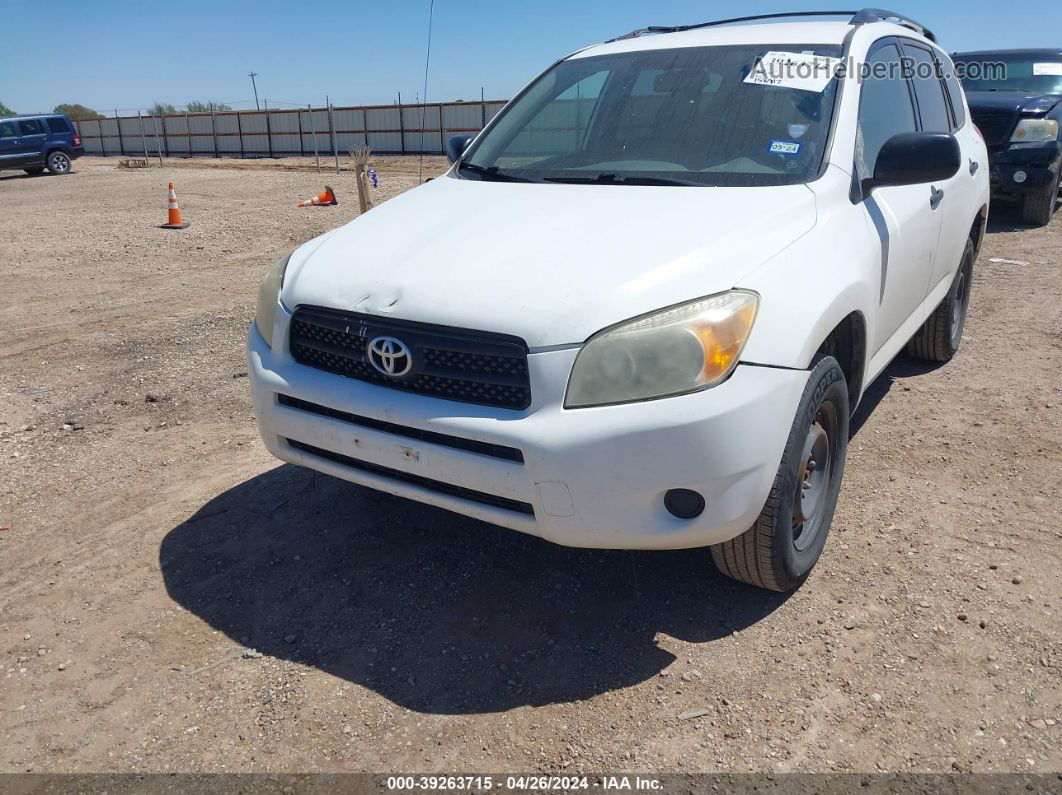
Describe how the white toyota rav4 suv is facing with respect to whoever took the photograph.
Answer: facing the viewer and to the left of the viewer

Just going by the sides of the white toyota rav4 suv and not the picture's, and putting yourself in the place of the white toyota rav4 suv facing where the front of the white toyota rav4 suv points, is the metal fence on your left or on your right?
on your right

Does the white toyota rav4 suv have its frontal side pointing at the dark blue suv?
no
